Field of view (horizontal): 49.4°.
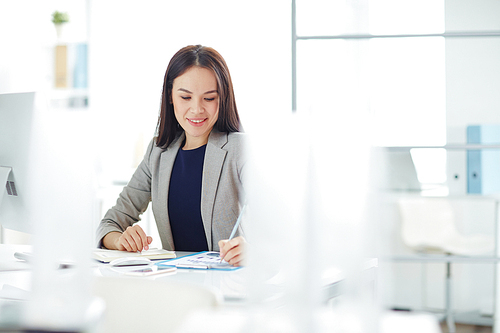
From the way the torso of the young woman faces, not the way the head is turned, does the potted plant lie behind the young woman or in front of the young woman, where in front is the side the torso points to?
behind

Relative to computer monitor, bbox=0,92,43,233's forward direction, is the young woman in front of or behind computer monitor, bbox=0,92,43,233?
in front

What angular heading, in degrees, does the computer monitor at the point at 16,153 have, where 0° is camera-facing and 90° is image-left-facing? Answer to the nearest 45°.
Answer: approximately 225°

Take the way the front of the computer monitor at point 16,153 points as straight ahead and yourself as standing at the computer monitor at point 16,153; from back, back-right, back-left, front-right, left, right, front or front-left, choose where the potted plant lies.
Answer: front-left

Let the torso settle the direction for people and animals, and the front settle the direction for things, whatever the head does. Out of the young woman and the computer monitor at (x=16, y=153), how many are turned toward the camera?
1

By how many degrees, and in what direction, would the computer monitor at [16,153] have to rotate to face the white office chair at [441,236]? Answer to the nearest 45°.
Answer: approximately 45° to its right

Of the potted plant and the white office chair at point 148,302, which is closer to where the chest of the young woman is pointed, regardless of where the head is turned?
the white office chair
